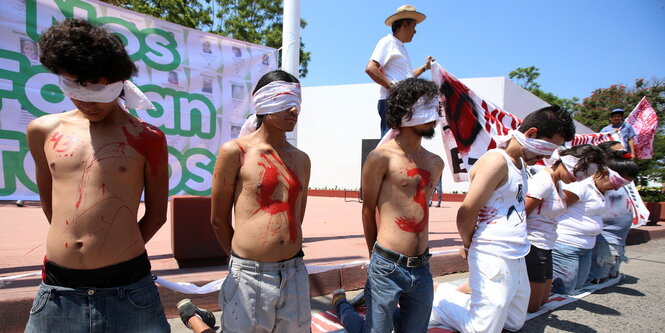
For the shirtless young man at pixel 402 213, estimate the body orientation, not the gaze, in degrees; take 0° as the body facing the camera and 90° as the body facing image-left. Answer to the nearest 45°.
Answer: approximately 315°

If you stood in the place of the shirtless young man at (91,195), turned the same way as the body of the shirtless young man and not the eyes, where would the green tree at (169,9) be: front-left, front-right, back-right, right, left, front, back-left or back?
back

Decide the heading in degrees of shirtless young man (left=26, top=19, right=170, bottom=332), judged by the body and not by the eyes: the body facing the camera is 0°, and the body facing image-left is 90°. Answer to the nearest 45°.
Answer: approximately 0°

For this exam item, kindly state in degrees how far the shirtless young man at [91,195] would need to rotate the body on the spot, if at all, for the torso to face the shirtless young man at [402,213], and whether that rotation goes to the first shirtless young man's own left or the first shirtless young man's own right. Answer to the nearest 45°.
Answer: approximately 90° to the first shirtless young man's own left

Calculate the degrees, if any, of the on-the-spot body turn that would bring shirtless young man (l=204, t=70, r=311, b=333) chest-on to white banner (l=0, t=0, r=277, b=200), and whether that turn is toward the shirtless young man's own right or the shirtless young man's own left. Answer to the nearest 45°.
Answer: approximately 180°

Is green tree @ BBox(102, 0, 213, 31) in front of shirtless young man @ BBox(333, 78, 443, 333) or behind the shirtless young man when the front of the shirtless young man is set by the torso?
behind

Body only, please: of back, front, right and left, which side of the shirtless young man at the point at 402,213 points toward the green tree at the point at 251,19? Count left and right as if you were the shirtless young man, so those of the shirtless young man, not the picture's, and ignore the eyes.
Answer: back

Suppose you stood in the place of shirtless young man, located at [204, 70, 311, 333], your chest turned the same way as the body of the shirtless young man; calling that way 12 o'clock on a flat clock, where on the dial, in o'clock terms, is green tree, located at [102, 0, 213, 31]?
The green tree is roughly at 7 o'clock from the shirtless young man.

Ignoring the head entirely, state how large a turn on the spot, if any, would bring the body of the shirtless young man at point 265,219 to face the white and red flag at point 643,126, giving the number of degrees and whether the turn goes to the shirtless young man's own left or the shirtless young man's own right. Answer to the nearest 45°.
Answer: approximately 90° to the shirtless young man's own left

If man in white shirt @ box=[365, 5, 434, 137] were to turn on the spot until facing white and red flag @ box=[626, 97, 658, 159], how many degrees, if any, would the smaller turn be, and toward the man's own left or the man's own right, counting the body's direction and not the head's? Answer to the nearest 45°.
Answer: approximately 45° to the man's own left
